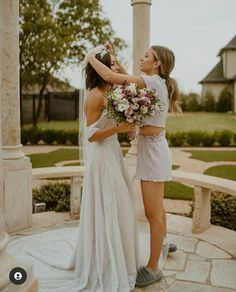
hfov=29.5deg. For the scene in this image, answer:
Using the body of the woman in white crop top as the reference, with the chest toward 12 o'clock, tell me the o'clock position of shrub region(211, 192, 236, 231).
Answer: The shrub is roughly at 4 o'clock from the woman in white crop top.

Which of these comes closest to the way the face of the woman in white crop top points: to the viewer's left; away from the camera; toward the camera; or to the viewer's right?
to the viewer's left

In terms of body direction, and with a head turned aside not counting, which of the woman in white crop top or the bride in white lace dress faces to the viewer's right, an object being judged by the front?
the bride in white lace dress

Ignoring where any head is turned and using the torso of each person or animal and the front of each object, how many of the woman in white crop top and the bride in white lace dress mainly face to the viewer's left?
1

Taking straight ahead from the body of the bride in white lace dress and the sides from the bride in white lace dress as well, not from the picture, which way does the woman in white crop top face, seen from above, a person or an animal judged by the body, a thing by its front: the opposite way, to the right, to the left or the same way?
the opposite way

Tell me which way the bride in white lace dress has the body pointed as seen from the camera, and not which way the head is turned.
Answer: to the viewer's right

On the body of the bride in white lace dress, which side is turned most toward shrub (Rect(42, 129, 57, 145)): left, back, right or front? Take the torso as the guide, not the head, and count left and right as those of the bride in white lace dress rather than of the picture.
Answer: left

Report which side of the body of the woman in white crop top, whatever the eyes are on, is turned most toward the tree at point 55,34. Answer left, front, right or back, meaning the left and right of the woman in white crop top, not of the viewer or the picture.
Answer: right

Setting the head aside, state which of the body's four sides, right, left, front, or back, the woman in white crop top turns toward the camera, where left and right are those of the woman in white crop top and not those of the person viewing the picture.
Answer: left
